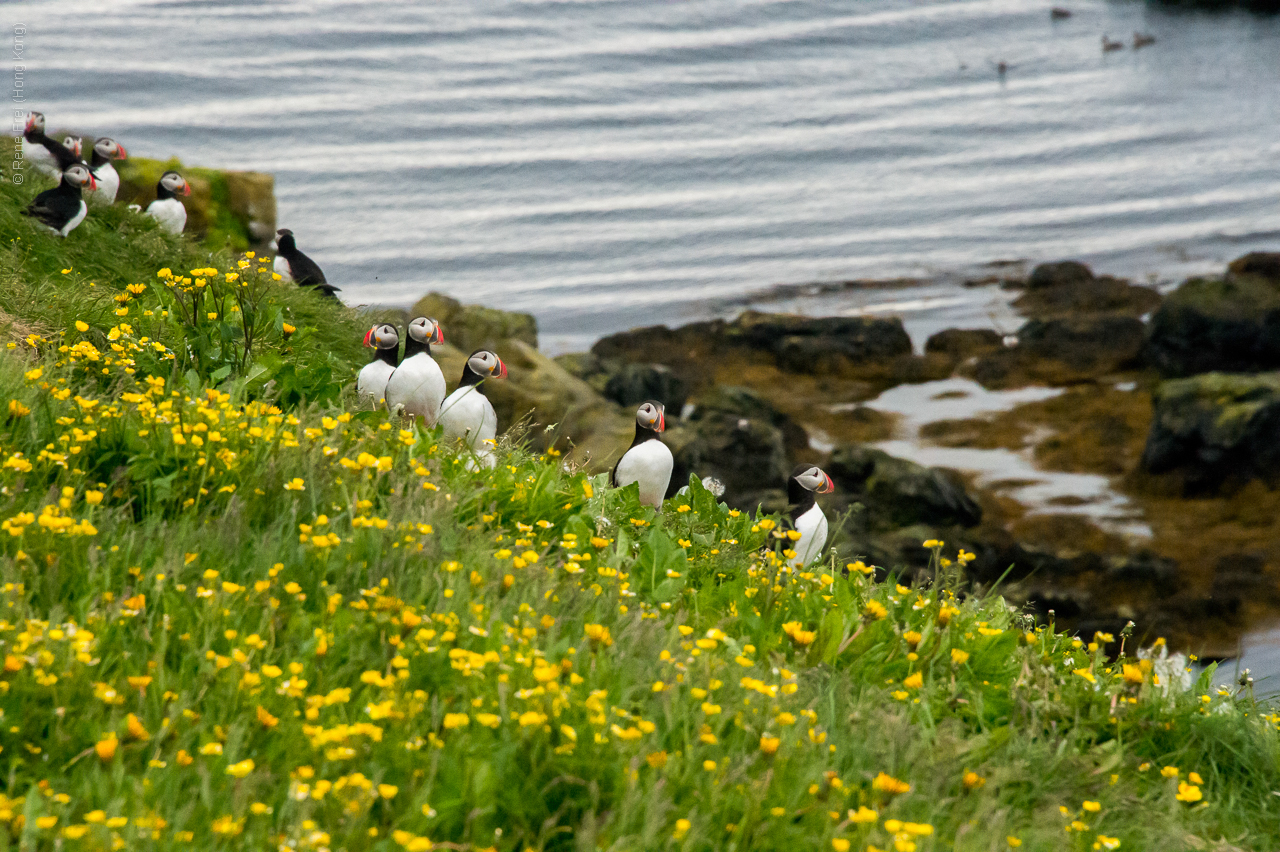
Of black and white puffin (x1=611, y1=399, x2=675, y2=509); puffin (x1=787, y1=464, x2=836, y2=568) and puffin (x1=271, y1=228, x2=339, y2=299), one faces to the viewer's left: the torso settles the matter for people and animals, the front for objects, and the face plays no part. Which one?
puffin (x1=271, y1=228, x2=339, y2=299)

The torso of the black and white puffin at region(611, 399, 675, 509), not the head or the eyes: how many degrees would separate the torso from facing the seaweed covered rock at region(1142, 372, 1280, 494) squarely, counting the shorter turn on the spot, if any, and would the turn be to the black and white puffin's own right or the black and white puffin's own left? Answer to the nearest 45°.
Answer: approximately 90° to the black and white puffin's own left

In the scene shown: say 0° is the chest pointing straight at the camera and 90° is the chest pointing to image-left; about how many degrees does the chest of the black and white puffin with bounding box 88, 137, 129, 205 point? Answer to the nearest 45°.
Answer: approximately 315°

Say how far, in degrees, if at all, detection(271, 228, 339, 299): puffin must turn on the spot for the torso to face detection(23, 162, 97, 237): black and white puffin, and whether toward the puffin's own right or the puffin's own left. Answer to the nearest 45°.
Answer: approximately 45° to the puffin's own left

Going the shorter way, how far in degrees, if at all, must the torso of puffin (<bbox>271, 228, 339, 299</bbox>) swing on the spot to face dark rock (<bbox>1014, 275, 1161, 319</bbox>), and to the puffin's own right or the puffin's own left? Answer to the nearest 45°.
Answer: approximately 135° to the puffin's own right

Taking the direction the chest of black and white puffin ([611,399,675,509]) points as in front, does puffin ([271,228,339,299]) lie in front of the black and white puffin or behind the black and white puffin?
behind

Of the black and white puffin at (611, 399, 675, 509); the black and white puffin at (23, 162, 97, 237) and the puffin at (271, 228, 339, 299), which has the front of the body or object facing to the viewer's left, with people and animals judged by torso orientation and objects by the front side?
the puffin

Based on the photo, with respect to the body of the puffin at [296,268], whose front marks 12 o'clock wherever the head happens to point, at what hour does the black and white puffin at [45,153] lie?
The black and white puffin is roughly at 1 o'clock from the puffin.

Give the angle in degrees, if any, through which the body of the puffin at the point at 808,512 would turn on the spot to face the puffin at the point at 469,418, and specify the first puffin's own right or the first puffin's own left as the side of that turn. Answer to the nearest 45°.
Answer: approximately 135° to the first puffin's own right
